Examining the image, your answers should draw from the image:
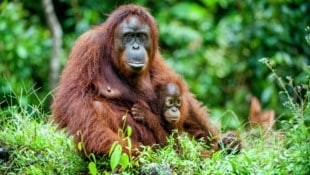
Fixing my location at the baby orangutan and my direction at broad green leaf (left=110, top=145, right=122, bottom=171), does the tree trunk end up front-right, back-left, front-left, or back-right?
back-right

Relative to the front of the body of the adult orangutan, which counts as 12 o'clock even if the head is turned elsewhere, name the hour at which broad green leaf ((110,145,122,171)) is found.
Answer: The broad green leaf is roughly at 1 o'clock from the adult orangutan.

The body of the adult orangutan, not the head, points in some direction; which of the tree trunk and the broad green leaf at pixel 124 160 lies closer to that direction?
the broad green leaf

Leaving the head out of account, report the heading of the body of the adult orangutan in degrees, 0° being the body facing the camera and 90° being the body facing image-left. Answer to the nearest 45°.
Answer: approximately 315°
